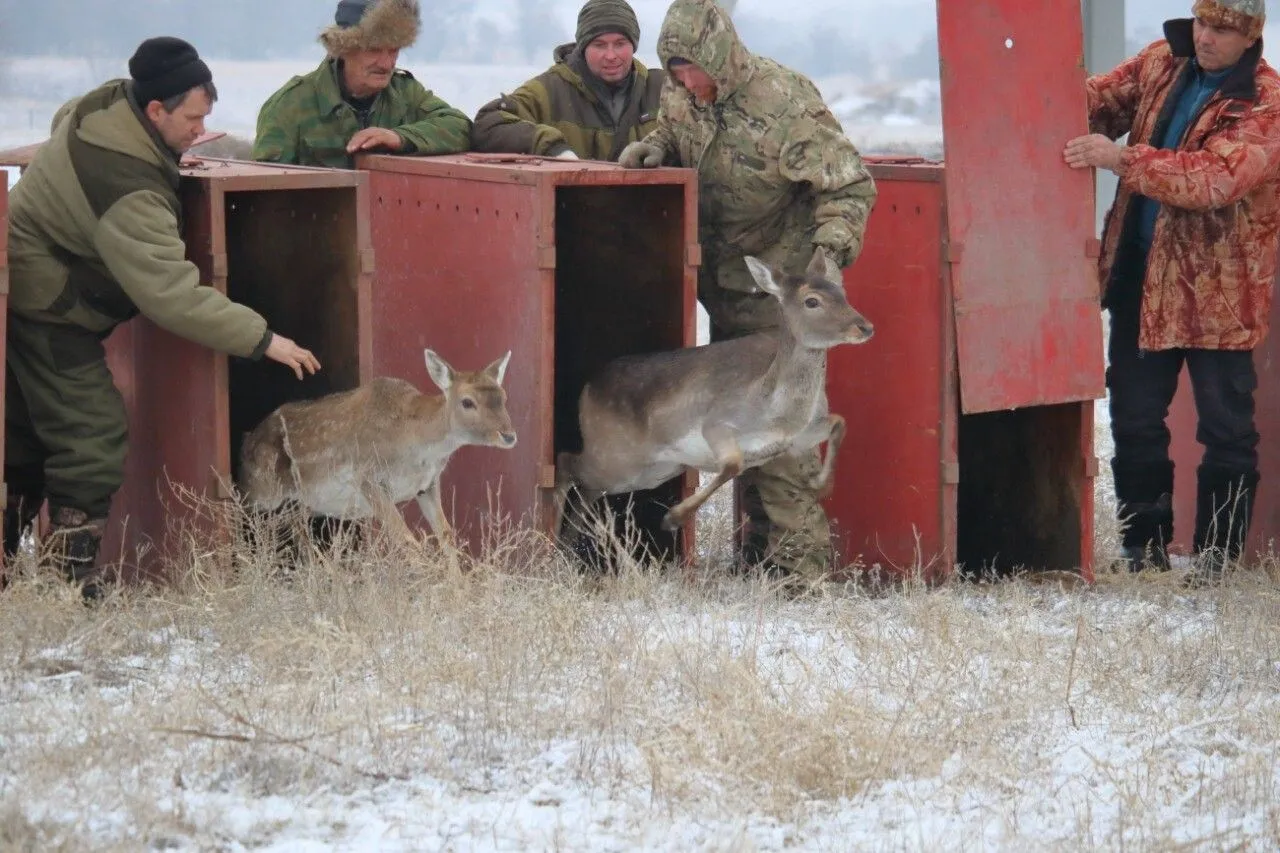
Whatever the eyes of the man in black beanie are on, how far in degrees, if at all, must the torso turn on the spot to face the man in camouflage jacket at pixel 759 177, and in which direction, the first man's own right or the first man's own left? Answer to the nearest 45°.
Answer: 0° — they already face them

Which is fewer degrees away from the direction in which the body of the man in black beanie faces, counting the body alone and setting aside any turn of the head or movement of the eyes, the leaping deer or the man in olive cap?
the leaping deer

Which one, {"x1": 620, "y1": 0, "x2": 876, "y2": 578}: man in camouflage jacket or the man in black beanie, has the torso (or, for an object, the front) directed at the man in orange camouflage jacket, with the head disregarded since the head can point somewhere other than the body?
the man in black beanie

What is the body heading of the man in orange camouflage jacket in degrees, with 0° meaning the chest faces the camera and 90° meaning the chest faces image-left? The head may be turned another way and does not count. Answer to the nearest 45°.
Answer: approximately 45°

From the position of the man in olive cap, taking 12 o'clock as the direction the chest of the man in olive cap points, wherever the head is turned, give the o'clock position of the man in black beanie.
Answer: The man in black beanie is roughly at 1 o'clock from the man in olive cap.

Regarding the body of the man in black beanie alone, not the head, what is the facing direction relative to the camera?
to the viewer's right

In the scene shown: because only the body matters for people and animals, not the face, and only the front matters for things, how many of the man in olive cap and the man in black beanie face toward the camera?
1
